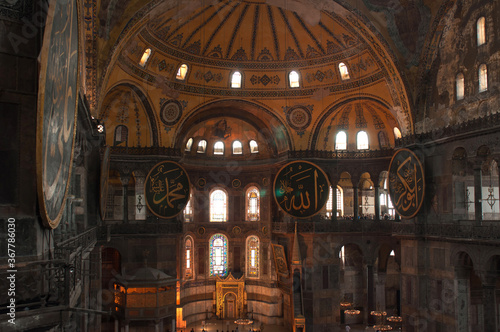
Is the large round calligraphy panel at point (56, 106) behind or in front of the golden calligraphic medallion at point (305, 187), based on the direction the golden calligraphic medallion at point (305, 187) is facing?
in front

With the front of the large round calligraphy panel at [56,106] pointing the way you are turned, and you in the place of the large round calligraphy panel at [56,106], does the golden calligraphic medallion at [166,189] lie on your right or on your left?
on your left

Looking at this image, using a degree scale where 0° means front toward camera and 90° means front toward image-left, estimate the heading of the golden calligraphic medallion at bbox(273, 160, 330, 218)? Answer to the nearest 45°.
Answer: approximately 0°

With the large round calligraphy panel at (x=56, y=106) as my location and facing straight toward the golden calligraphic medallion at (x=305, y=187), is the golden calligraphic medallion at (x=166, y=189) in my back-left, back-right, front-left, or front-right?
front-left

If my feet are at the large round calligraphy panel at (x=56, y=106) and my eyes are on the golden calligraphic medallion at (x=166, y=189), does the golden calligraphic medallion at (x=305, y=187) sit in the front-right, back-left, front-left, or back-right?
front-right

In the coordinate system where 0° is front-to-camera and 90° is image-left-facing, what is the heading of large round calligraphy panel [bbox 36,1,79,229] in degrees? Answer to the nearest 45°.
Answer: approximately 270°

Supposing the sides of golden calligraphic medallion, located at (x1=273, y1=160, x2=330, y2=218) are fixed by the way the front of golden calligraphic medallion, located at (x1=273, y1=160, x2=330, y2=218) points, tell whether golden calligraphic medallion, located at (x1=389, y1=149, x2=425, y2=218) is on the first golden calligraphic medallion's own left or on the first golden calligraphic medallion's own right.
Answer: on the first golden calligraphic medallion's own left

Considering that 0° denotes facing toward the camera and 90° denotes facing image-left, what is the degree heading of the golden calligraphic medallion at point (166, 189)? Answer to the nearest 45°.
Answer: approximately 315°

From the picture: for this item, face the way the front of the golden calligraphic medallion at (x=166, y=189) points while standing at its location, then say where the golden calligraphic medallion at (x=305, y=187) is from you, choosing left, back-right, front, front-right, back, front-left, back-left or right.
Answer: front-left

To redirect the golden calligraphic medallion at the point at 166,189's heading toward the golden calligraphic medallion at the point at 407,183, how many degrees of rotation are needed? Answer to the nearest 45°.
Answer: approximately 45° to its left

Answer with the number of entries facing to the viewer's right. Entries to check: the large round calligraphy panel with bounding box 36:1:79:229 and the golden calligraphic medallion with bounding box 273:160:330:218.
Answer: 1

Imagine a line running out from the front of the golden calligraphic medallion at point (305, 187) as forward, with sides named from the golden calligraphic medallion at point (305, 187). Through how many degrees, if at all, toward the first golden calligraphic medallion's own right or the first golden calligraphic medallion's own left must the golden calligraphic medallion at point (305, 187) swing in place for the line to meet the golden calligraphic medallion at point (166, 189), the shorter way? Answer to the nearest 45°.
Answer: approximately 90° to the first golden calligraphic medallion's own right

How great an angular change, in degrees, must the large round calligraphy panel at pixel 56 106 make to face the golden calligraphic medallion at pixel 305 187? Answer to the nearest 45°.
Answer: approximately 45° to its left
